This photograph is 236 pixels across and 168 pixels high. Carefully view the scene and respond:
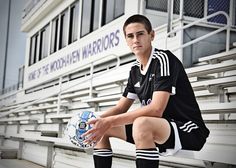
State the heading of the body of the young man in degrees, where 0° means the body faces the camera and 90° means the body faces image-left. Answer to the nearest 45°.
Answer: approximately 45°
